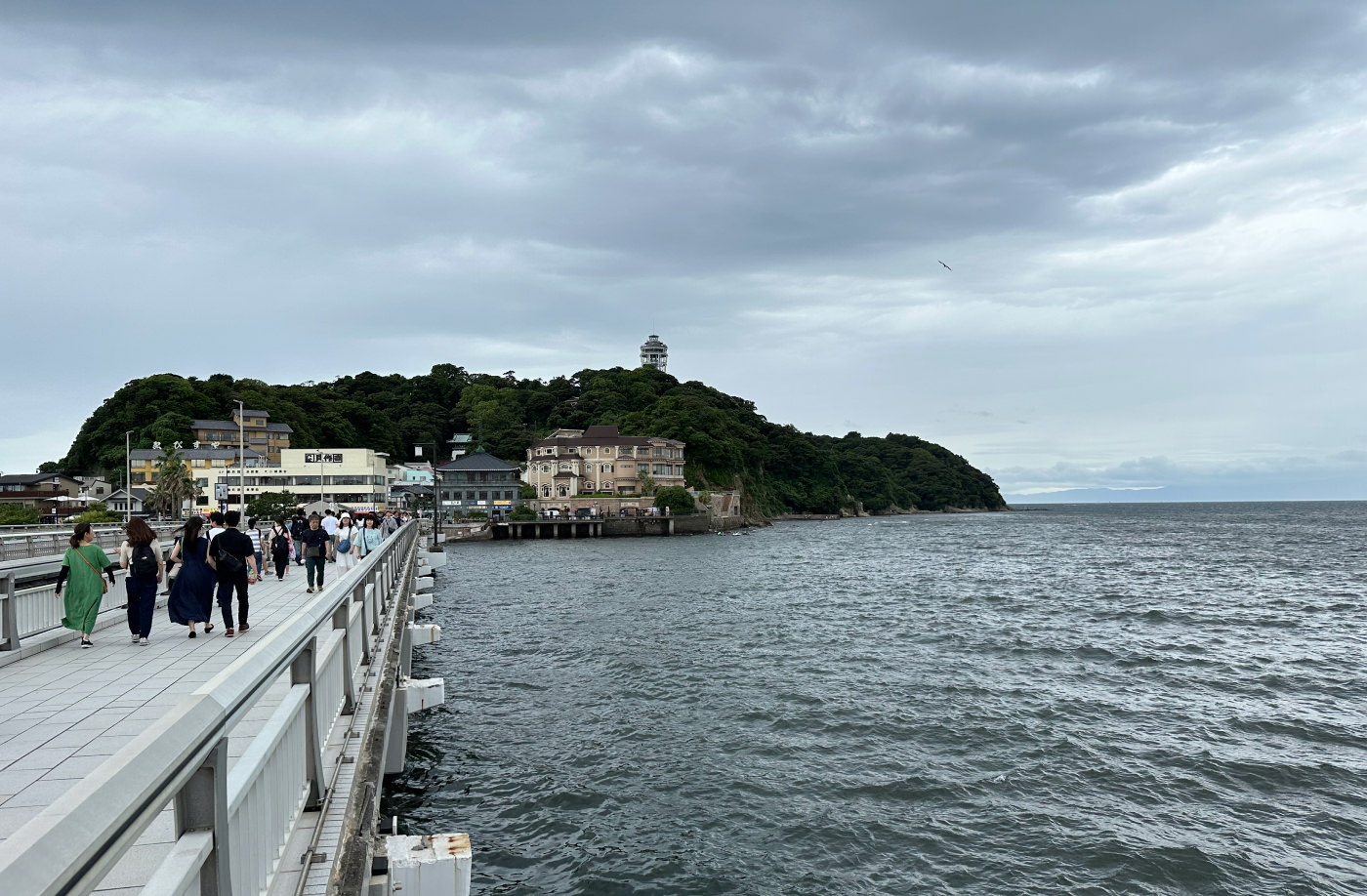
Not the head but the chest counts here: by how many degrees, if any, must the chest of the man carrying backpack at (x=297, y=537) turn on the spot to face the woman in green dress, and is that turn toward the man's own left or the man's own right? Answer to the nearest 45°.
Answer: approximately 180°

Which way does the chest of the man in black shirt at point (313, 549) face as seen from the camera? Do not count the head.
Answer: toward the camera

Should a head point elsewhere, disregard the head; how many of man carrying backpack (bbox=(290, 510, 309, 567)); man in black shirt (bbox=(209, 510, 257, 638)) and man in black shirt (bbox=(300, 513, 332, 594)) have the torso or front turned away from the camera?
2

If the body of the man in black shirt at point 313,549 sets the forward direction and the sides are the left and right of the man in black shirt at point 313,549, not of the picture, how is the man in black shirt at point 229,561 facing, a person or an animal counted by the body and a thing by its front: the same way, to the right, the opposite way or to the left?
the opposite way

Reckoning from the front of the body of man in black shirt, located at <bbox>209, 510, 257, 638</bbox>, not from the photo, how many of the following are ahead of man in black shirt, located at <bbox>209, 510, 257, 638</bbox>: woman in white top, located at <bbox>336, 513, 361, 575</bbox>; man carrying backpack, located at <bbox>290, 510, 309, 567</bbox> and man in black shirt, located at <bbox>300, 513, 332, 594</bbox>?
3

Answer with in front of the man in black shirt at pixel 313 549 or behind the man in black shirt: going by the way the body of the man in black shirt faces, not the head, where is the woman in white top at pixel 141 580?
in front

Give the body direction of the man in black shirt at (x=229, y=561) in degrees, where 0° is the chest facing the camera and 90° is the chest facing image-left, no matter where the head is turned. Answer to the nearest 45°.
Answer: approximately 180°

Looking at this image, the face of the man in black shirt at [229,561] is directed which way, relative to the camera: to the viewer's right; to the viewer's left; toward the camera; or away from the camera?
away from the camera

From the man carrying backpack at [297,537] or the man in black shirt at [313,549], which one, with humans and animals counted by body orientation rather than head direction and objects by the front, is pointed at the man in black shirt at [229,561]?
the man in black shirt at [313,549]

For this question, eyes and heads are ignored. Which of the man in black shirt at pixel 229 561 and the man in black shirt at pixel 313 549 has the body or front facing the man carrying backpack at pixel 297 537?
the man in black shirt at pixel 229 561

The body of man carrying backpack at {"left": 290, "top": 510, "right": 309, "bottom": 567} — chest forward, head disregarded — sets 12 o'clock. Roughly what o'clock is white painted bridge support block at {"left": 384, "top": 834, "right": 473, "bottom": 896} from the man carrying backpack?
The white painted bridge support block is roughly at 6 o'clock from the man carrying backpack.

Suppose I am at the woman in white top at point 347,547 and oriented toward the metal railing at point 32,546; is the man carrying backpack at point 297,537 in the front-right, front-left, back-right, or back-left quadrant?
front-right

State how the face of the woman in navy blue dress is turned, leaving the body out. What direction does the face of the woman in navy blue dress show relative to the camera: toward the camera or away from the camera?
away from the camera
